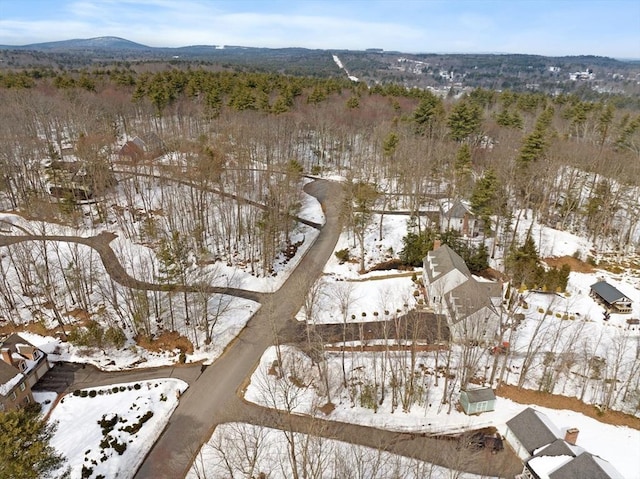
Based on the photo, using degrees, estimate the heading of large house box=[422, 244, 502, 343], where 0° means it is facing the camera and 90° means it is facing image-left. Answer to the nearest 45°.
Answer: approximately 90°

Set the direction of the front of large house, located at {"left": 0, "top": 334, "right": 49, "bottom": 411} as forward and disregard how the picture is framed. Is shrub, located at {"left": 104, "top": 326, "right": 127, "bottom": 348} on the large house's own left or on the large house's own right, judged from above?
on the large house's own left

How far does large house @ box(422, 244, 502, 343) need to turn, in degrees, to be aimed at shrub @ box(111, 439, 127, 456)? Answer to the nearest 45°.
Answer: approximately 45° to its left

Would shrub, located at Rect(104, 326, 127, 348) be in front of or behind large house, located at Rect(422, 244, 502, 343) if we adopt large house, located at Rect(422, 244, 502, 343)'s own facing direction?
in front

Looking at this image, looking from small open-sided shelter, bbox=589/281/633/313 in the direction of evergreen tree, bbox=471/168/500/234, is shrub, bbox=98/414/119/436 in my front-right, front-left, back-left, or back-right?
front-left

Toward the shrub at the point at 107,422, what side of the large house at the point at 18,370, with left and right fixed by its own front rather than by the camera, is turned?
front

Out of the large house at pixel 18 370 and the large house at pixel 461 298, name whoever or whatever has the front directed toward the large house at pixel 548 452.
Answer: the large house at pixel 18 370

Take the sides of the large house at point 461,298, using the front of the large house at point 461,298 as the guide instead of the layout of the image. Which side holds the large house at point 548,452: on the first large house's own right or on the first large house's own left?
on the first large house's own left

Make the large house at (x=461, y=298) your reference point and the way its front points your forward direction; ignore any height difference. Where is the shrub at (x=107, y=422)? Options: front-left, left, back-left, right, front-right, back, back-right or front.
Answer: front-left

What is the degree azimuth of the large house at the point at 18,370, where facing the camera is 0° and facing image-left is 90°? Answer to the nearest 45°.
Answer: approximately 315°

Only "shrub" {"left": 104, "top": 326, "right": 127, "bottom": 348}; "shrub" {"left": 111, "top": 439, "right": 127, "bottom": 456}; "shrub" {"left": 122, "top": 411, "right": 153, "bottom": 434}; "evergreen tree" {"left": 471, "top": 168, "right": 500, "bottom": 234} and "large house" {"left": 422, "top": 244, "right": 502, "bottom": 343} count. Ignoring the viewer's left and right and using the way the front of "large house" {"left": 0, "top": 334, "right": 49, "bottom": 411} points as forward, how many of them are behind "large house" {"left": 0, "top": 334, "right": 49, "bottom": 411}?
0

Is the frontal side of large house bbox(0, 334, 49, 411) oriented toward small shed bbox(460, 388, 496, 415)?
yes

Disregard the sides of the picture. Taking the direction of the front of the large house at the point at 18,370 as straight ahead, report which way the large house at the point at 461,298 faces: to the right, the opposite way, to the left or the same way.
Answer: the opposite way

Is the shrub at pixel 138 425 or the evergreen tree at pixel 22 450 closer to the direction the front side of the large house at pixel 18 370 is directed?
the shrub

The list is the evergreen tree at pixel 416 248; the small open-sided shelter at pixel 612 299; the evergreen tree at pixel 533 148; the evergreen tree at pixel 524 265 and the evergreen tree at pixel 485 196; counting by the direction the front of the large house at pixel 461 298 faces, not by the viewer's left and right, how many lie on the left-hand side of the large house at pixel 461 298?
0

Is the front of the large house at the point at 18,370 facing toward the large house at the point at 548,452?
yes
